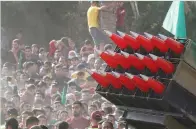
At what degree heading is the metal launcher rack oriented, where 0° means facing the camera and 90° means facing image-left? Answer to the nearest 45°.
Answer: approximately 45°
